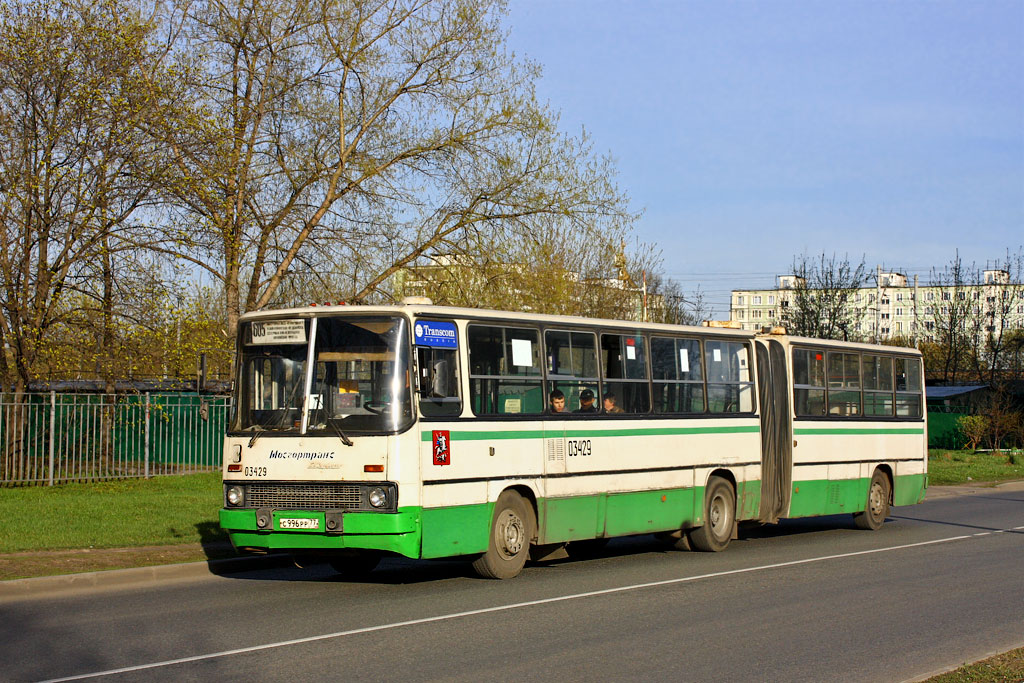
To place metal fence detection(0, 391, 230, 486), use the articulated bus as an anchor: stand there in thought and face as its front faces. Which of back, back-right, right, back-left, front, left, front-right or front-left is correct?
right

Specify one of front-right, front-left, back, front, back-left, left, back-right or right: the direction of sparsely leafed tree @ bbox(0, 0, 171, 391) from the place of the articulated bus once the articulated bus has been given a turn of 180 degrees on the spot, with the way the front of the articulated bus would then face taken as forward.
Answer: left

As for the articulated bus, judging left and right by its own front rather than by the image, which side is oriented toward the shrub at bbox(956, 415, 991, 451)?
back
